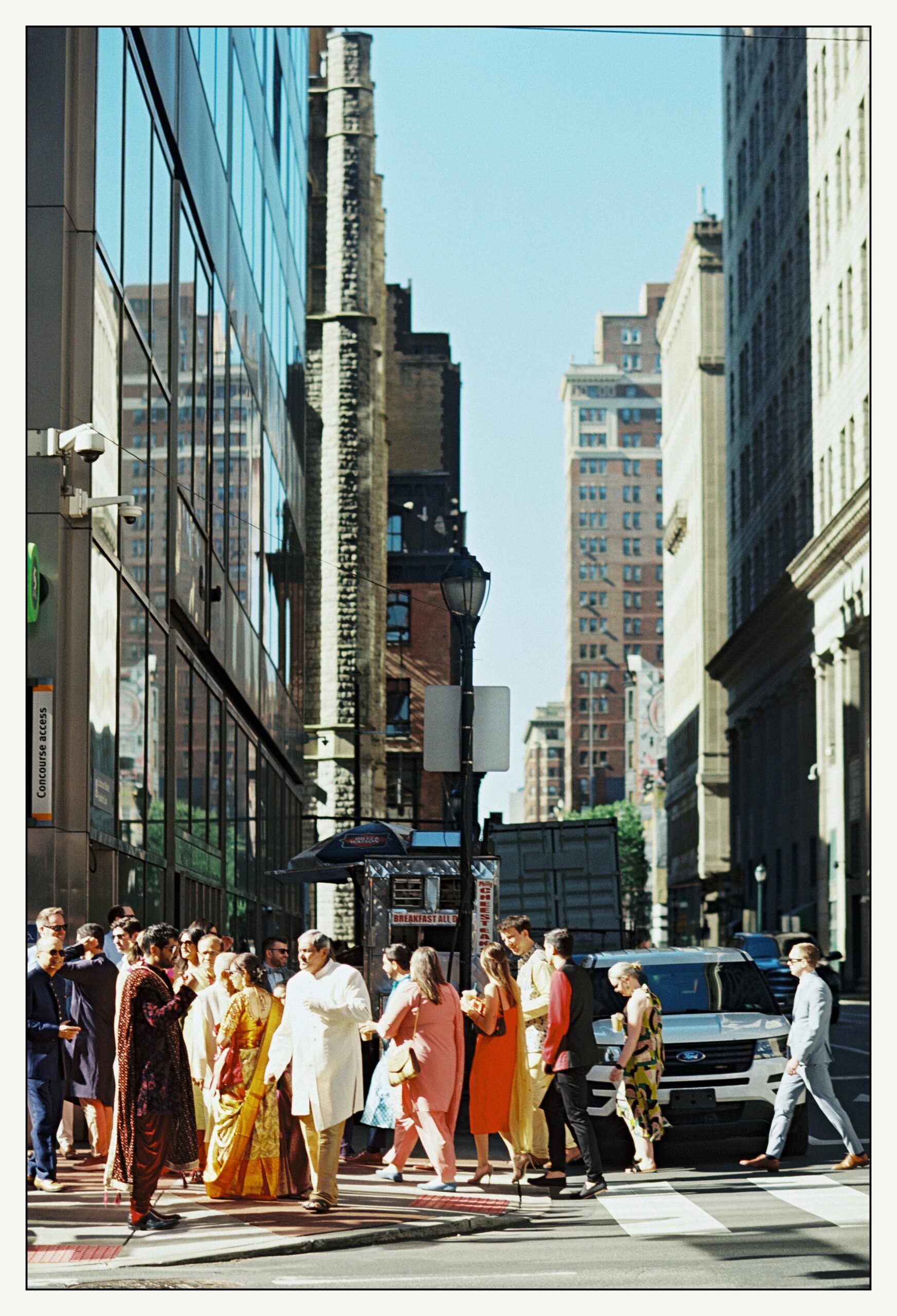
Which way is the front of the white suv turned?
toward the camera

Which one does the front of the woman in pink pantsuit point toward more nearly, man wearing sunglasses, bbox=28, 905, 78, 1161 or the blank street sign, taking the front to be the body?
the man wearing sunglasses

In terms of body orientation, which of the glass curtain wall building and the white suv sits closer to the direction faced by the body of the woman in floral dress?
the glass curtain wall building

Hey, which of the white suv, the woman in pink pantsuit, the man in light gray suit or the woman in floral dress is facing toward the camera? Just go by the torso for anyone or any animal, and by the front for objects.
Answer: the white suv

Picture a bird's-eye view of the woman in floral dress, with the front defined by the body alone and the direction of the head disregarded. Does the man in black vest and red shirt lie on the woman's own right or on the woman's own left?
on the woman's own left

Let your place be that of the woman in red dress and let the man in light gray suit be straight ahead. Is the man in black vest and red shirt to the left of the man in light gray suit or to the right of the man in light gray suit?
right

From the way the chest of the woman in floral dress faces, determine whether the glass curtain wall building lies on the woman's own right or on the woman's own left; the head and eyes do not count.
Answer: on the woman's own right

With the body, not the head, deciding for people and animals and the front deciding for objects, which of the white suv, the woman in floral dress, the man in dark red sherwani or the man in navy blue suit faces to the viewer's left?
the woman in floral dress

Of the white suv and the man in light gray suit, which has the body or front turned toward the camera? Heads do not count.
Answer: the white suv

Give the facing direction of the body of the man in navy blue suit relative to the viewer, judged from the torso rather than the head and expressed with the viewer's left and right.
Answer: facing the viewer and to the right of the viewer

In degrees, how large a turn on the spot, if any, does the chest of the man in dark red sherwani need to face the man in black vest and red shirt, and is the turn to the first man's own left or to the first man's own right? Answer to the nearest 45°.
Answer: approximately 45° to the first man's own left

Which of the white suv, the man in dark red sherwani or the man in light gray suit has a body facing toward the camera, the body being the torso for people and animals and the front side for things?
the white suv

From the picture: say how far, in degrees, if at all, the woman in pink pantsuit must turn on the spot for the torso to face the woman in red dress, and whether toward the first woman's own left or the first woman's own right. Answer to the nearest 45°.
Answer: approximately 90° to the first woman's own right
